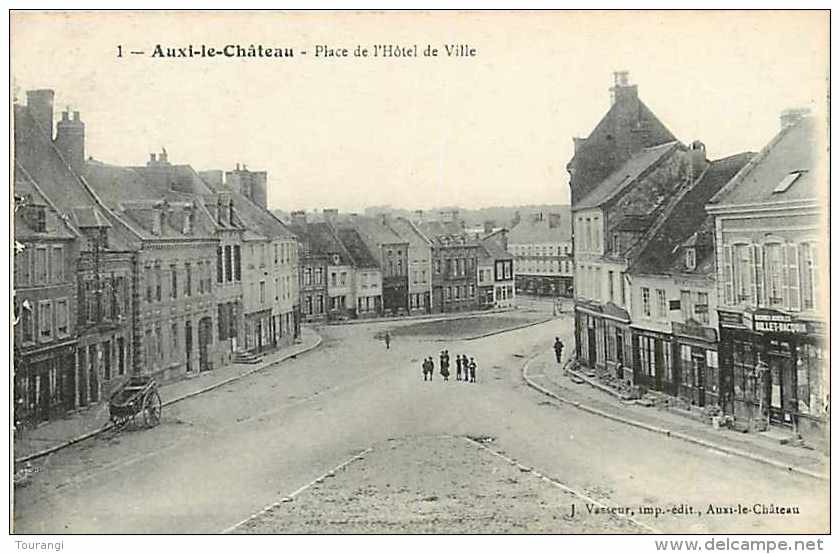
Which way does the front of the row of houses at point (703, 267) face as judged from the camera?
facing the viewer and to the left of the viewer

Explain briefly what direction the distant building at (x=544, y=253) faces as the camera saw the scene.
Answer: facing the viewer

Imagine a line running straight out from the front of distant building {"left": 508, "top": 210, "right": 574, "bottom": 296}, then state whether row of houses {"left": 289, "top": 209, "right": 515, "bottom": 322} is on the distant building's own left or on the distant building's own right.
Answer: on the distant building's own right

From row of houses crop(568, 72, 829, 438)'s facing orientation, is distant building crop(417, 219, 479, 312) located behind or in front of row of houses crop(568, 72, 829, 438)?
in front

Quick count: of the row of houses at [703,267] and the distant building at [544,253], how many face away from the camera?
0

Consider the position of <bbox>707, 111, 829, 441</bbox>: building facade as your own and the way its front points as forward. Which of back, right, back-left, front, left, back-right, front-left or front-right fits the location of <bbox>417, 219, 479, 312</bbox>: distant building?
front-right
